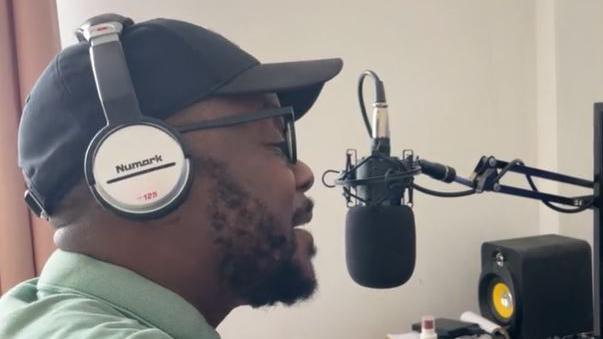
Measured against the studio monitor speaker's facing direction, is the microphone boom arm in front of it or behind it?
in front

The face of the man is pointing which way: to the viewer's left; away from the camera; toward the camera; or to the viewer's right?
to the viewer's right

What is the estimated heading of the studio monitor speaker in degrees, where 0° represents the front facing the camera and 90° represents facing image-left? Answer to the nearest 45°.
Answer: approximately 45°

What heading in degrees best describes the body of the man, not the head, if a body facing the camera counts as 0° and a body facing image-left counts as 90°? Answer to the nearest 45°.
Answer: approximately 270°

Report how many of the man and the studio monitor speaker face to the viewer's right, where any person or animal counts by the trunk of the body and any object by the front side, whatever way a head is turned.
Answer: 1

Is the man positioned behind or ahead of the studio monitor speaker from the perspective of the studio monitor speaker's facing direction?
ahead
